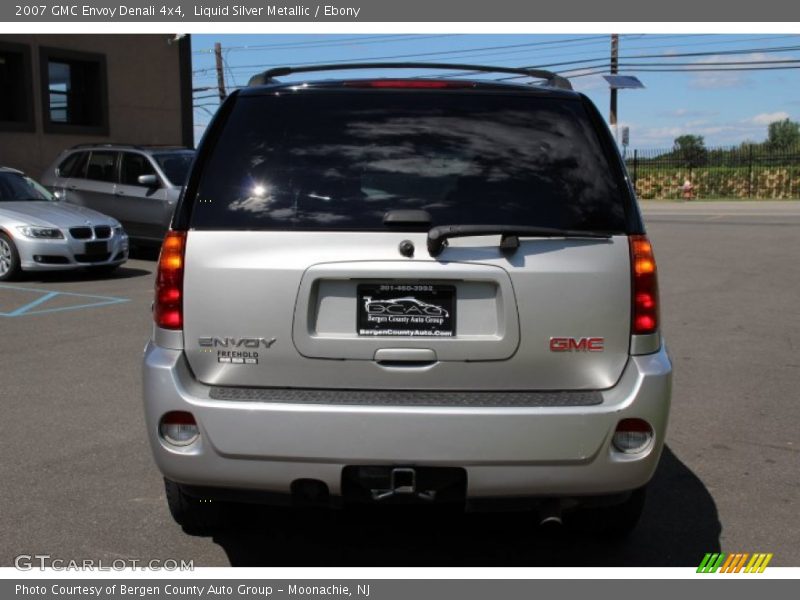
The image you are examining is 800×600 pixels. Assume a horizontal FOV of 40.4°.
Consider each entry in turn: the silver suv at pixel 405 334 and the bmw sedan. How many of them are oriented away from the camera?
1

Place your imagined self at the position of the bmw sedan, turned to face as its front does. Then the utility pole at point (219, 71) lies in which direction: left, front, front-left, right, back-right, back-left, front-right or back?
back-left

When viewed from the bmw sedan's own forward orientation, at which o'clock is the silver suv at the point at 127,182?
The silver suv is roughly at 8 o'clock from the bmw sedan.

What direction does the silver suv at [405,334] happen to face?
away from the camera

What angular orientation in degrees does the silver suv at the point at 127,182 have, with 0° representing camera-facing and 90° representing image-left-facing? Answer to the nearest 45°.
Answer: approximately 315°
